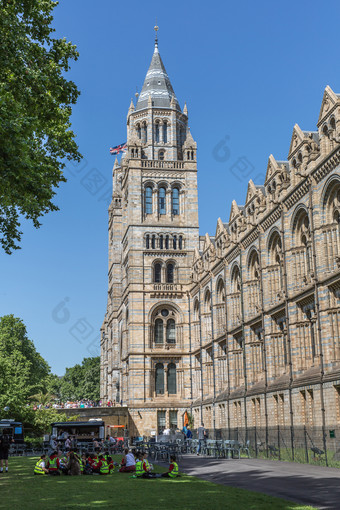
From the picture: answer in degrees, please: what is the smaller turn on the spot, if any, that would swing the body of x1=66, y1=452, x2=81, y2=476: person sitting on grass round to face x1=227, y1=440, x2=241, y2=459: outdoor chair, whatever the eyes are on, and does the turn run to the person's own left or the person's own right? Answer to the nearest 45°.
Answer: approximately 45° to the person's own right

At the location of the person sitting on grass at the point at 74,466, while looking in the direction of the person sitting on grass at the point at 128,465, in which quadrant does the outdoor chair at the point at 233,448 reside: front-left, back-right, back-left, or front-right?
front-left

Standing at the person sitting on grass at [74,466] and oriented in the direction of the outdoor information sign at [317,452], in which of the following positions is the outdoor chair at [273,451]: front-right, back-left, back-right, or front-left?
front-left
